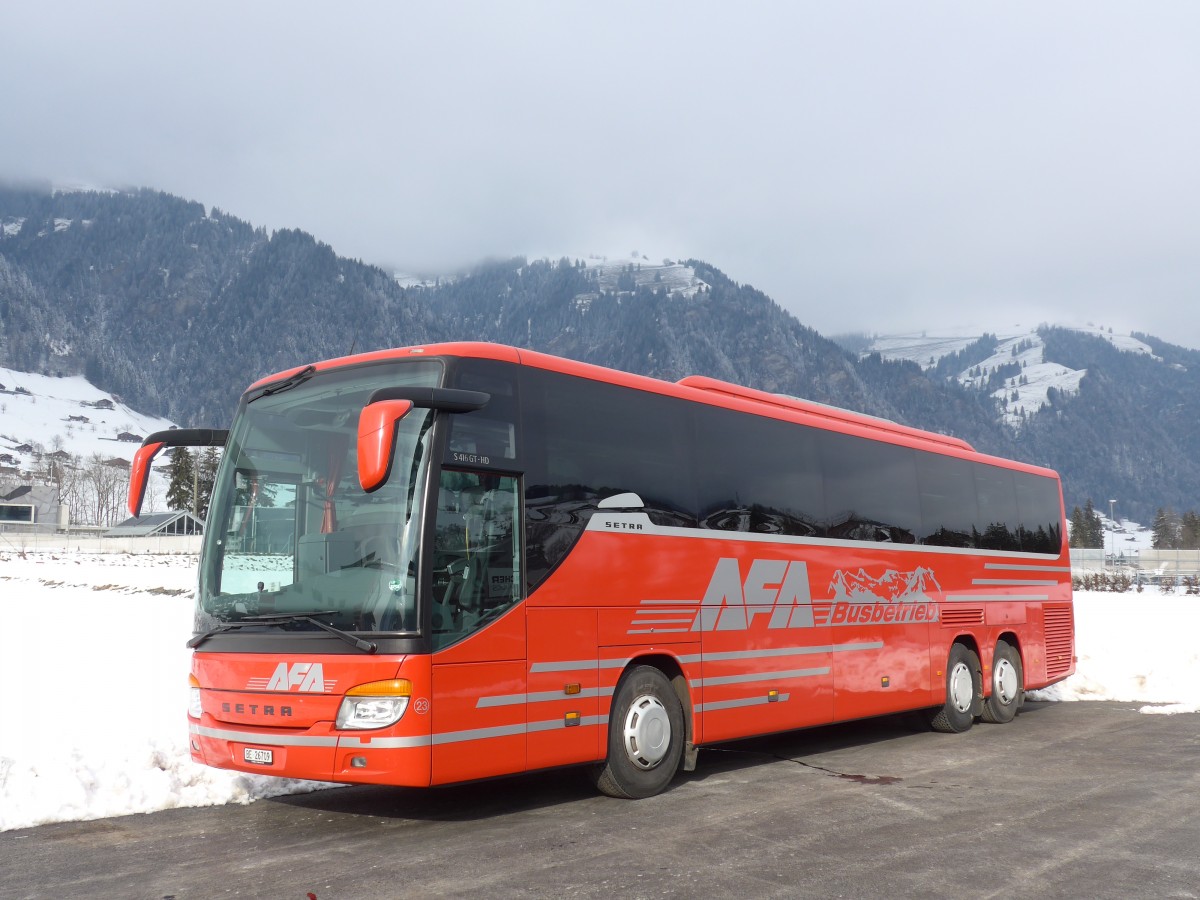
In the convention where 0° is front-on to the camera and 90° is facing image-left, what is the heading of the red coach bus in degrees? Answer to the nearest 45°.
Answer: approximately 45°
